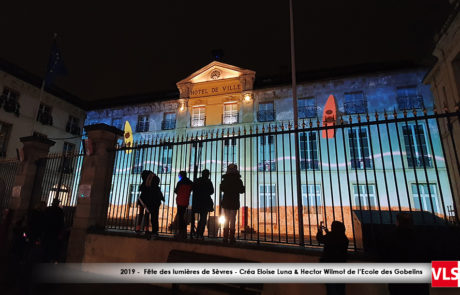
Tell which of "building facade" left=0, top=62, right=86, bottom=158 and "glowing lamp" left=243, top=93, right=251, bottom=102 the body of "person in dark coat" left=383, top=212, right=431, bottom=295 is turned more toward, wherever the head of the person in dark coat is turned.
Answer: the glowing lamp

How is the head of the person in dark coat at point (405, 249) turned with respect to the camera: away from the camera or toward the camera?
away from the camera

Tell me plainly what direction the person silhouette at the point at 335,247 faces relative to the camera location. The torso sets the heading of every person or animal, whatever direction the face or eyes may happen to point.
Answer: facing away from the viewer and to the left of the viewer

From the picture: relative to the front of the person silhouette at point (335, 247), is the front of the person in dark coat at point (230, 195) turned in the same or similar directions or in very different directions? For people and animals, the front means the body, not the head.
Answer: same or similar directions

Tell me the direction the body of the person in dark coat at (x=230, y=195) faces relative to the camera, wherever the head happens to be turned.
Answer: away from the camera

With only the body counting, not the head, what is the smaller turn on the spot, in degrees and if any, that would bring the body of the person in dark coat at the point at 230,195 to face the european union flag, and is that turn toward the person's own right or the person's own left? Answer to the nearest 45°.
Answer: approximately 45° to the person's own left

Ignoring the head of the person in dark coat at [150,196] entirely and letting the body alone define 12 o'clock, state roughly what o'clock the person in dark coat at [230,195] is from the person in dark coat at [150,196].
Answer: the person in dark coat at [230,195] is roughly at 4 o'clock from the person in dark coat at [150,196].

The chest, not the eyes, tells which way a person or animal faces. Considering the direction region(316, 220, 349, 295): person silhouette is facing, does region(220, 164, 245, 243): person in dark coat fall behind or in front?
in front

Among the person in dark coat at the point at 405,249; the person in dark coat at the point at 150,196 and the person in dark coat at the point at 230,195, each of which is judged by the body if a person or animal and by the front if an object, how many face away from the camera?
3

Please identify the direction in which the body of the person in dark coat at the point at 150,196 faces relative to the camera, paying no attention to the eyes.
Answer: away from the camera

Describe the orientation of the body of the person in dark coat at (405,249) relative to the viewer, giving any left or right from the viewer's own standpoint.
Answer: facing away from the viewer

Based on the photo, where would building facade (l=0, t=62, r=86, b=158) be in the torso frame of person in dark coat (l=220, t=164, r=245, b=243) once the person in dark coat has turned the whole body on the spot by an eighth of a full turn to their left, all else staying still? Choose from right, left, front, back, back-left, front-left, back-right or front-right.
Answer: front

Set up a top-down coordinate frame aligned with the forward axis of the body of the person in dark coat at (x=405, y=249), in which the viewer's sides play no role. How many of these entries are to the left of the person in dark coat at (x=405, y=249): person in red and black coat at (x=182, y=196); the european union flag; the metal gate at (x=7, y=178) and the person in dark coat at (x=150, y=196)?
4
